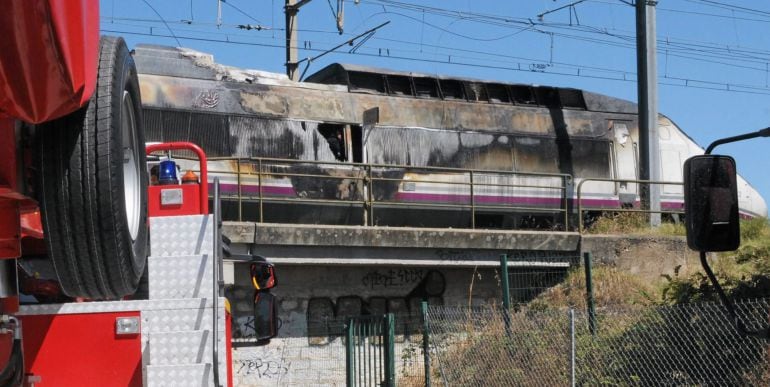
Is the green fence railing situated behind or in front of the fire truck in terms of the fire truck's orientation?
in front

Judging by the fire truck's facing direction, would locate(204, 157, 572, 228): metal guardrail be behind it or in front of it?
in front

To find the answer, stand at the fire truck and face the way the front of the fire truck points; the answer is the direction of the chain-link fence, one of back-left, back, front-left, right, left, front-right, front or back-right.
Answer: front-right

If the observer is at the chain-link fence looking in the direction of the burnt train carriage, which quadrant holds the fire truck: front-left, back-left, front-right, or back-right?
back-left
